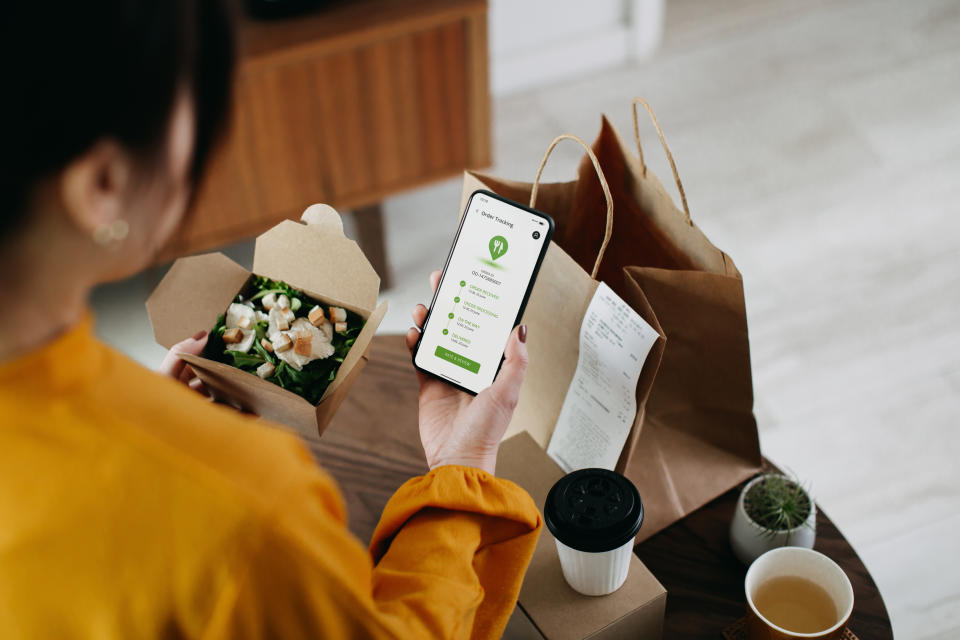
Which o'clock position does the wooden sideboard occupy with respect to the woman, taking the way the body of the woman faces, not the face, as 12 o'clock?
The wooden sideboard is roughly at 11 o'clock from the woman.

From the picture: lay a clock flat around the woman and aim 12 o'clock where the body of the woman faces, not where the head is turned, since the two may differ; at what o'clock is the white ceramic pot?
The white ceramic pot is roughly at 1 o'clock from the woman.

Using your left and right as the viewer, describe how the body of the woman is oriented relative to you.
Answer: facing away from the viewer and to the right of the viewer

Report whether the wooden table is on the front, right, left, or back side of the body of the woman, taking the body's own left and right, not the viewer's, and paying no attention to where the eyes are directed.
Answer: front

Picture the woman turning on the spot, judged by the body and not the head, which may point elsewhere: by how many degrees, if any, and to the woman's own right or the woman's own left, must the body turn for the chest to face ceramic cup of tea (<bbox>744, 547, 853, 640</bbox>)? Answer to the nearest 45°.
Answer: approximately 45° to the woman's own right

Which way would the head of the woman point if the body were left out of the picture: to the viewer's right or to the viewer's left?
to the viewer's right

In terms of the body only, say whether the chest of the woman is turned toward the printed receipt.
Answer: yes
